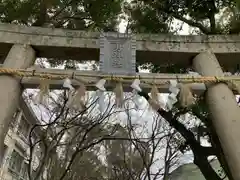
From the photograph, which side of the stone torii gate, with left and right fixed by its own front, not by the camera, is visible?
front

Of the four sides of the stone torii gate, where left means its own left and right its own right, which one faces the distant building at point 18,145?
back
